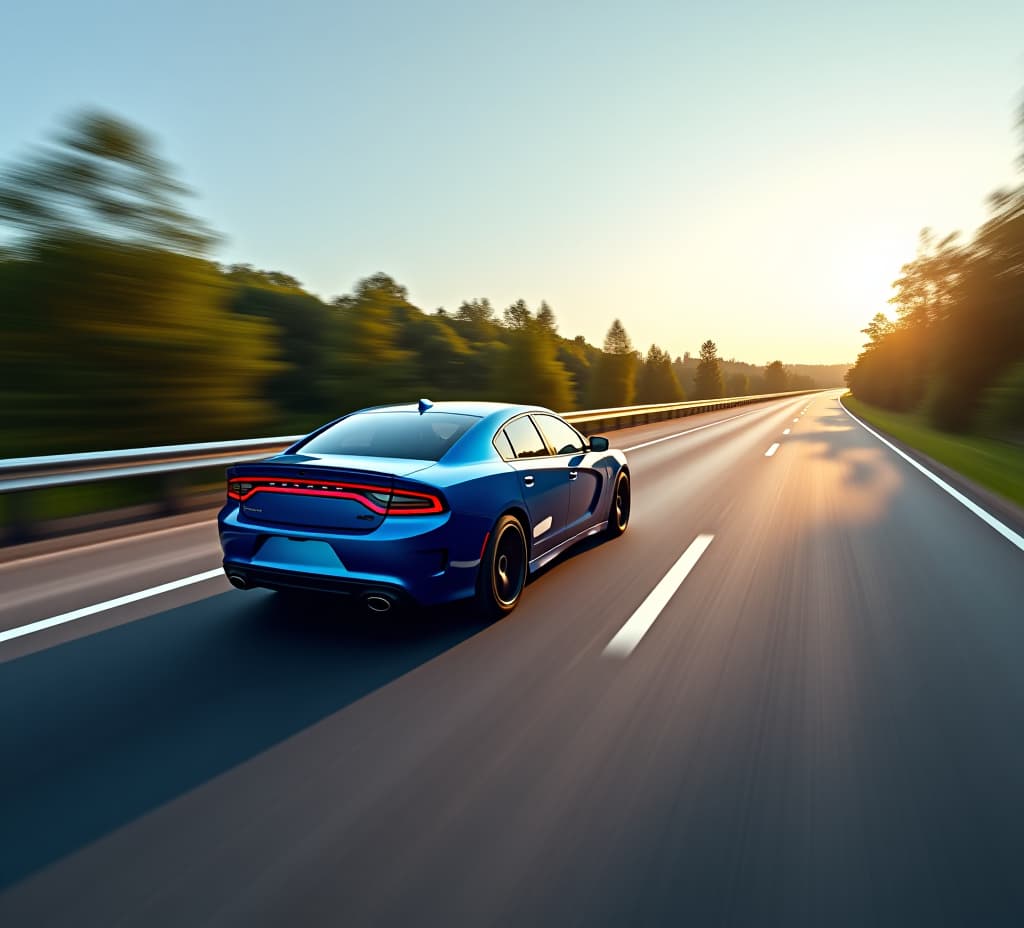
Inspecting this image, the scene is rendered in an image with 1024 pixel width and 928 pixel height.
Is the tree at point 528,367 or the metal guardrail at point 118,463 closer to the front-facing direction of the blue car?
the tree

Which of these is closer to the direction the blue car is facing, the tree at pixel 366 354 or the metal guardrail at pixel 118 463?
the tree

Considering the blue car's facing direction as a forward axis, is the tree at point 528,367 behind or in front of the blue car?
in front

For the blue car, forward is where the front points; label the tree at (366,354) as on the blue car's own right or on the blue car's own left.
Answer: on the blue car's own left

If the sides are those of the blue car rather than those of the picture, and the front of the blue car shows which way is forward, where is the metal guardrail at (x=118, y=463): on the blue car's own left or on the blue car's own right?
on the blue car's own left

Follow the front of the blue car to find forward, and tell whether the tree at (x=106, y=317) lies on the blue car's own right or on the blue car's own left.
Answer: on the blue car's own left

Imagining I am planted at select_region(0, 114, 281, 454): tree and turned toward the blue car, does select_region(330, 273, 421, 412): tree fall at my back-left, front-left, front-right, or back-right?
back-left

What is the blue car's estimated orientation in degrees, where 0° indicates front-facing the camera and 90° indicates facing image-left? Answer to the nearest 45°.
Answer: approximately 225°
